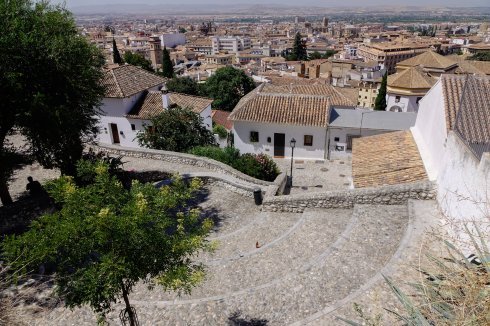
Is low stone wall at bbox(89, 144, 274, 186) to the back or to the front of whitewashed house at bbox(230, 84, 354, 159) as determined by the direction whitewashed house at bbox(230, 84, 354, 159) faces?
to the front

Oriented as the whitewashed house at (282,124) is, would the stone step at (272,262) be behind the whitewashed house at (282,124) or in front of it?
in front

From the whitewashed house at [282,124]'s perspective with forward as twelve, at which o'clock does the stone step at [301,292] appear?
The stone step is roughly at 12 o'clock from the whitewashed house.

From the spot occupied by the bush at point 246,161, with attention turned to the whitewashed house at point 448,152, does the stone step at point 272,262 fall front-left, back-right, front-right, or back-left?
front-right

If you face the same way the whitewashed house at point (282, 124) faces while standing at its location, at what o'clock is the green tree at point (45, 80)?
The green tree is roughly at 1 o'clock from the whitewashed house.

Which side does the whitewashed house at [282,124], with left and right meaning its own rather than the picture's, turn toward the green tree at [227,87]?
back

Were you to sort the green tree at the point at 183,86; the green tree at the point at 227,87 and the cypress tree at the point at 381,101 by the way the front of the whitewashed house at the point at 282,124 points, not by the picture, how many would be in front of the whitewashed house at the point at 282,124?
0

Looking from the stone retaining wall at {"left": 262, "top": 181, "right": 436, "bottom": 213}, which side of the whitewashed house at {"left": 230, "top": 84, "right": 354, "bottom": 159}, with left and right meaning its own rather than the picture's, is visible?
front

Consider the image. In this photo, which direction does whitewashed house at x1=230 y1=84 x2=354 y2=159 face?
toward the camera

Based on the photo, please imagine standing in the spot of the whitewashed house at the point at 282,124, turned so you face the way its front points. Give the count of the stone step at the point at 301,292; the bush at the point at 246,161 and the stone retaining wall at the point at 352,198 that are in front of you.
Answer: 3

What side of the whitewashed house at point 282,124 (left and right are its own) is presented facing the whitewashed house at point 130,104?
right

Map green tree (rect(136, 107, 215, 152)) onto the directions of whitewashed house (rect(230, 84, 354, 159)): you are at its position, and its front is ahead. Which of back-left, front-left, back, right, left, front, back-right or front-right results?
front-right

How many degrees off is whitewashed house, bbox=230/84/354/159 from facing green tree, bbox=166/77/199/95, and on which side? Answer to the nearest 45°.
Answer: approximately 135° to its right

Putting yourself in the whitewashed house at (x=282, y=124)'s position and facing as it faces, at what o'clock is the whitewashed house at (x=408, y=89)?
the whitewashed house at (x=408, y=89) is roughly at 7 o'clock from the whitewashed house at (x=282, y=124).
